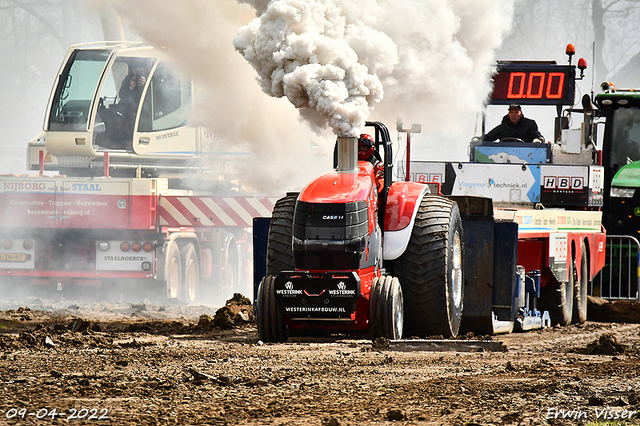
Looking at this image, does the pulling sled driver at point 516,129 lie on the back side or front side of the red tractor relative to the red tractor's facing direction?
on the back side

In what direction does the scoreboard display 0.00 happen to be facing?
toward the camera

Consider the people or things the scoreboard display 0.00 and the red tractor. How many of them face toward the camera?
2

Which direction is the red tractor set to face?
toward the camera

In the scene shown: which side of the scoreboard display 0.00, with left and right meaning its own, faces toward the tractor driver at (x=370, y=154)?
front

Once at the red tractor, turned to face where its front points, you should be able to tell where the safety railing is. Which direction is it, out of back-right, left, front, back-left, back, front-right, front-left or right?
back-left

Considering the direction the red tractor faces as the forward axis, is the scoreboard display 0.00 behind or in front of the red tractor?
behind
